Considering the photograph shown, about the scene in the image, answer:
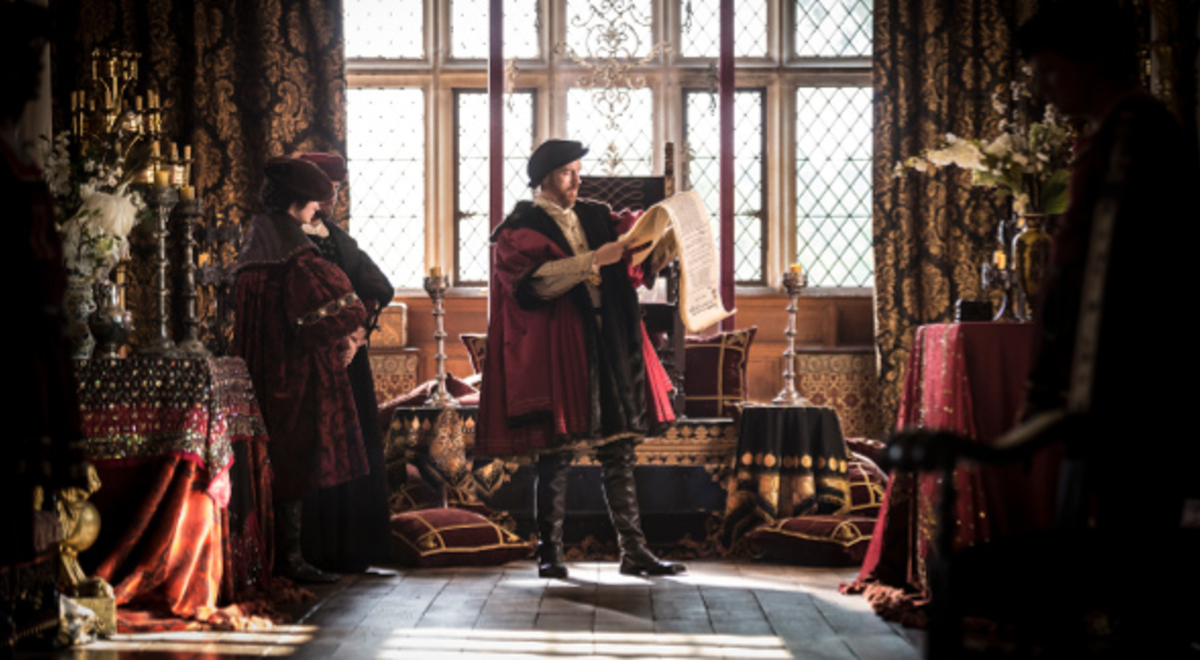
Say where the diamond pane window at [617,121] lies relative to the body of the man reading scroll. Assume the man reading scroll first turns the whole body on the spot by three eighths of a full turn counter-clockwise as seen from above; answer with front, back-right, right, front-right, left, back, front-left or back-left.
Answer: front

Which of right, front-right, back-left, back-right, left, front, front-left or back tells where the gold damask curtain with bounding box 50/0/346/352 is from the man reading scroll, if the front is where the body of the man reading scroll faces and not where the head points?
back

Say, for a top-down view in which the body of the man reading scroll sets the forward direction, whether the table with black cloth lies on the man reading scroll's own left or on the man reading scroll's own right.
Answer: on the man reading scroll's own left

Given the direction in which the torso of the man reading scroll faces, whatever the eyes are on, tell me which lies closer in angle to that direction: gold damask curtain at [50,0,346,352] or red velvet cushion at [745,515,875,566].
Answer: the red velvet cushion

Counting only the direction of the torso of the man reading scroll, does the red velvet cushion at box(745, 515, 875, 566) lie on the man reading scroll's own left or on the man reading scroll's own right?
on the man reading scroll's own left

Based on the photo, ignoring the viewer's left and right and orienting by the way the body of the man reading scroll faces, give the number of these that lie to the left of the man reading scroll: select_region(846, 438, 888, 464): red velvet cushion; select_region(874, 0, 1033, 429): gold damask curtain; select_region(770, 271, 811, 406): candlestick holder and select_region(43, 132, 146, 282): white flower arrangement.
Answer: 3

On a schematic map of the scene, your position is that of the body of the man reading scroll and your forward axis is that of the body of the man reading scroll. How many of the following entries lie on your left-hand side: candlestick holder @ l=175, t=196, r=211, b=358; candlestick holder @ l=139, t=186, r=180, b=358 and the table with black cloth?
1

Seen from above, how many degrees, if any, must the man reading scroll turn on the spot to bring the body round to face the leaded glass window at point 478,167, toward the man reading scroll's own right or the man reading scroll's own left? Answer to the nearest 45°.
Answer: approximately 135° to the man reading scroll's own left

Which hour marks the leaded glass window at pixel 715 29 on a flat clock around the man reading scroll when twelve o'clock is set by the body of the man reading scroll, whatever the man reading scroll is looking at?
The leaded glass window is roughly at 8 o'clock from the man reading scroll.

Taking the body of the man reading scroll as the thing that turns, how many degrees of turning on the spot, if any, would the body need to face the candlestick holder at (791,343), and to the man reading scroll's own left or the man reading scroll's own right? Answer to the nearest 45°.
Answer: approximately 90° to the man reading scroll's own left

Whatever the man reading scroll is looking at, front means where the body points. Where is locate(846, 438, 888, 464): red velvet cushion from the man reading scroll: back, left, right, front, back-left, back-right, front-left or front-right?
left

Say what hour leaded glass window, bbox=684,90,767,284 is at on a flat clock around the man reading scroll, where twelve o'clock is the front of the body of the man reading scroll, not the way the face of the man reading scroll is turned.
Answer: The leaded glass window is roughly at 8 o'clock from the man reading scroll.

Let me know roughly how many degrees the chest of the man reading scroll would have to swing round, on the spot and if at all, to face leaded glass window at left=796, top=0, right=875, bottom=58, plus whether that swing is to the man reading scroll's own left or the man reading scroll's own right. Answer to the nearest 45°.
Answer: approximately 90° to the man reading scroll's own left

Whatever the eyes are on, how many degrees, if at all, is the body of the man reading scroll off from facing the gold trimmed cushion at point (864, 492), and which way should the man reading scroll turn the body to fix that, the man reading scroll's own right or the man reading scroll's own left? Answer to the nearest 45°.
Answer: approximately 90° to the man reading scroll's own left

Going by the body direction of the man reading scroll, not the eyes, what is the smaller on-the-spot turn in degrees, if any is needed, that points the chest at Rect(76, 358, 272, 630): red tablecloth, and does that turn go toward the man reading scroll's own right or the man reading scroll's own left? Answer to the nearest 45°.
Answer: approximately 90° to the man reading scroll's own right
